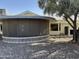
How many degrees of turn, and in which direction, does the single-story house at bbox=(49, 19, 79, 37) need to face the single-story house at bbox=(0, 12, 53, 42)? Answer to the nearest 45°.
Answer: approximately 45° to its right

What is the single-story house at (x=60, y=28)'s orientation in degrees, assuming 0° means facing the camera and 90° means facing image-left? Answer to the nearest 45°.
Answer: approximately 0°
